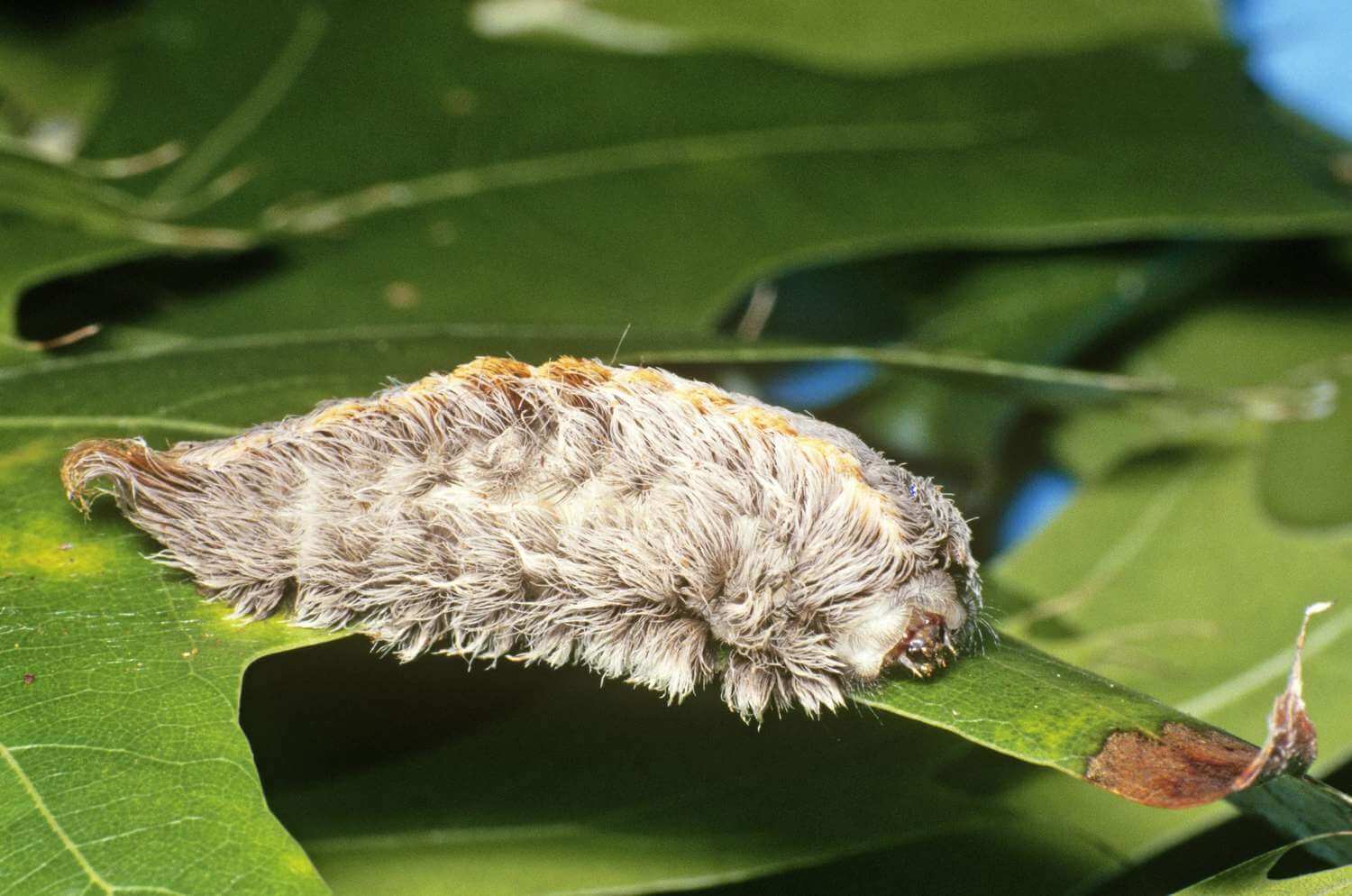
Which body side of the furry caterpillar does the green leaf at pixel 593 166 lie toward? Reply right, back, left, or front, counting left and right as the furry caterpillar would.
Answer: left

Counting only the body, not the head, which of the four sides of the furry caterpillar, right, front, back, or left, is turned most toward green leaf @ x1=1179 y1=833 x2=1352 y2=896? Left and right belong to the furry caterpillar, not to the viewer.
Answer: front

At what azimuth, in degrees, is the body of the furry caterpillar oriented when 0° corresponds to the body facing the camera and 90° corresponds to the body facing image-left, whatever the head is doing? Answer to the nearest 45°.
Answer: approximately 270°
